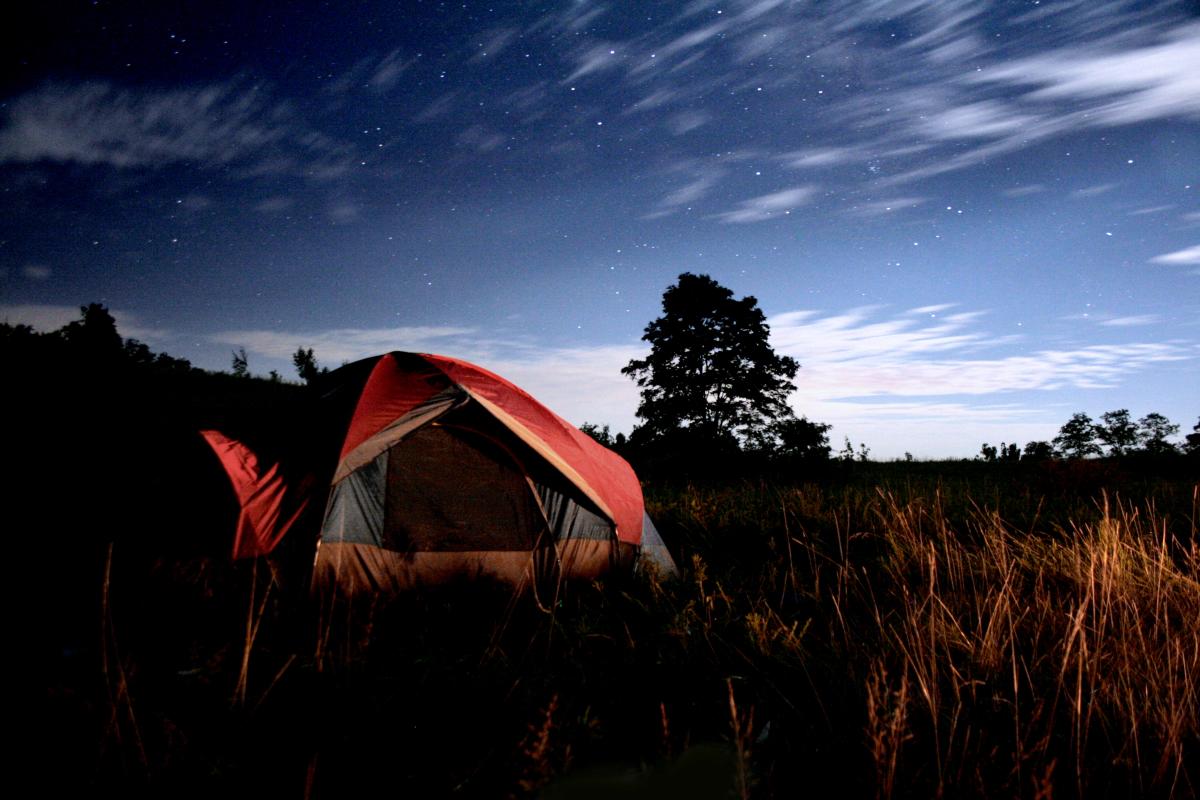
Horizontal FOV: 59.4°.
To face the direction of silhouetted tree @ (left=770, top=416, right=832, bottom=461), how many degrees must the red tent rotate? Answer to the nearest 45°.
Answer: approximately 135° to its left

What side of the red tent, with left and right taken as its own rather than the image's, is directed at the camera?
front

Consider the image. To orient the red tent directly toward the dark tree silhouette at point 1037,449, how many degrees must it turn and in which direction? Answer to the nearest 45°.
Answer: approximately 135° to its left

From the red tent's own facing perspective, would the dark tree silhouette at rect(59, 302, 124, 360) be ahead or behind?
behind

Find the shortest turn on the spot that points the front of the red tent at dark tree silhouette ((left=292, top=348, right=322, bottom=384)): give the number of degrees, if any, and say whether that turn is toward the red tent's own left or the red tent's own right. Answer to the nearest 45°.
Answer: approximately 180°

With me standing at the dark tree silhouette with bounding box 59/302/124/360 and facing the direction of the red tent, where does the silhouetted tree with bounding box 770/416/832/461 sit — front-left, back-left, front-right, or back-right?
front-left

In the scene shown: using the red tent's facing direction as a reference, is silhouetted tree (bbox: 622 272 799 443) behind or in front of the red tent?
behind

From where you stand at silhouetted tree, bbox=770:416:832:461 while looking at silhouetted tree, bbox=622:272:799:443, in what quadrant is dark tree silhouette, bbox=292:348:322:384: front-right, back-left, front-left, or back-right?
front-left
